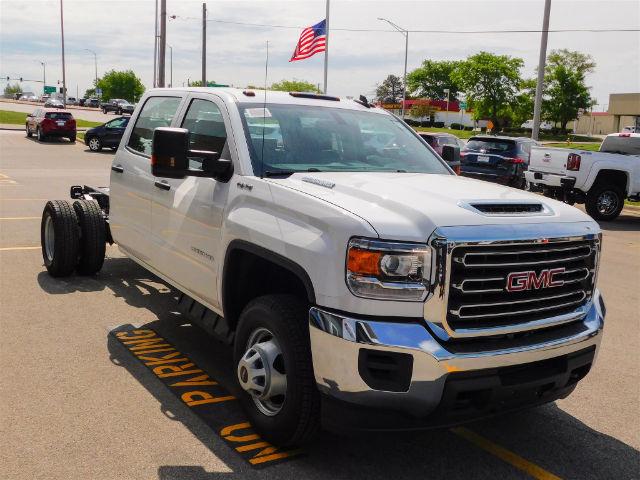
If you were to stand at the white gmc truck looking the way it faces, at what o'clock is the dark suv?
The dark suv is roughly at 8 o'clock from the white gmc truck.

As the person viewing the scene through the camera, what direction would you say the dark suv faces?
facing away from the viewer and to the right of the viewer

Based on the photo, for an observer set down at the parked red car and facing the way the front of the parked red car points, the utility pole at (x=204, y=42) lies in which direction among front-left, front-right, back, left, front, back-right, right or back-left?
right

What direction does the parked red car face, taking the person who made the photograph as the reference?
facing away from the viewer and to the left of the viewer

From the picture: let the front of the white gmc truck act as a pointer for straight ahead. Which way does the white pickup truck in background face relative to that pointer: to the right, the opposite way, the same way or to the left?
to the left

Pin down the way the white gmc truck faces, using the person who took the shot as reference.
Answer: facing the viewer and to the right of the viewer

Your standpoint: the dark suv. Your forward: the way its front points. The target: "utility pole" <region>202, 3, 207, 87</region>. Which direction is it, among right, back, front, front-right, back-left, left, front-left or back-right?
left

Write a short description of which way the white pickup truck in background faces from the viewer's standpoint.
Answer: facing away from the viewer and to the right of the viewer

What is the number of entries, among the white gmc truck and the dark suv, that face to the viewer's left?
0

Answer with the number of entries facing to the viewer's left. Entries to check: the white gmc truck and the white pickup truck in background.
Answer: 0

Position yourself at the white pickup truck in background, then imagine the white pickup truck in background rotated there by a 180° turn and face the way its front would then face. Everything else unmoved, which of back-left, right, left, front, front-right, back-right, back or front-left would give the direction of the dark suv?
right

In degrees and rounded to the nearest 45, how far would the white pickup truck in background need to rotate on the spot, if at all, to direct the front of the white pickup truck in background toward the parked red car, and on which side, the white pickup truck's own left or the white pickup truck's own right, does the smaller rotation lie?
approximately 90° to the white pickup truck's own left

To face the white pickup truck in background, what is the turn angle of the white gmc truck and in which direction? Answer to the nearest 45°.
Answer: approximately 90° to its left
